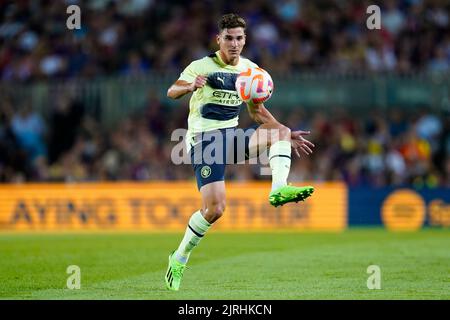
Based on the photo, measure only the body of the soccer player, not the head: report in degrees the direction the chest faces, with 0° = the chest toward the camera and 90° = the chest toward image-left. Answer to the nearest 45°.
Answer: approximately 315°
